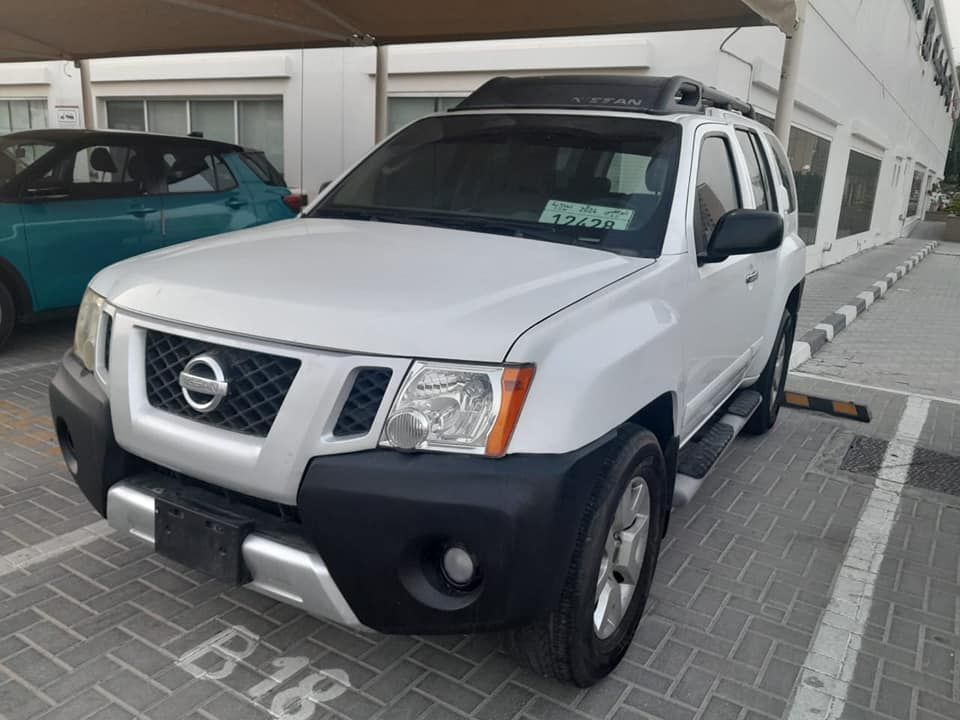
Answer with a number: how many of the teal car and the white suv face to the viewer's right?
0

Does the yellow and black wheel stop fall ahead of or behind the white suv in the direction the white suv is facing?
behind

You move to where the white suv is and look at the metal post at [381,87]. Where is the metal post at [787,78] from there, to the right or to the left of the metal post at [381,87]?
right

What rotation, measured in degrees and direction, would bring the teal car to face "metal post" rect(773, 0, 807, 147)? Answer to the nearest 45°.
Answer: approximately 135° to its left

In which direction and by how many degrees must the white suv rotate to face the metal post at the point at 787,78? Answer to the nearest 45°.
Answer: approximately 180°

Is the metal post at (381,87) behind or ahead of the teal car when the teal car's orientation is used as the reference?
behind

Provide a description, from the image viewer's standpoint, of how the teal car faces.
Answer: facing the viewer and to the left of the viewer

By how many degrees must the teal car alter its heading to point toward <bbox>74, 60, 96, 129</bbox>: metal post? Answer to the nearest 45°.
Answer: approximately 135° to its right

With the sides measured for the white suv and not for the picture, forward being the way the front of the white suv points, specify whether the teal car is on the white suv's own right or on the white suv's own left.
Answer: on the white suv's own right

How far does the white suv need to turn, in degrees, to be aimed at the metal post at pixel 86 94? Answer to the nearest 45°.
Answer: approximately 90° to its right

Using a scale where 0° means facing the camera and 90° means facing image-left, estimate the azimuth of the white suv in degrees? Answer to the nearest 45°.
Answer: approximately 45°

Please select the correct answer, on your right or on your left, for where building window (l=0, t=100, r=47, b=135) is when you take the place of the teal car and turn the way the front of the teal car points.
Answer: on your right

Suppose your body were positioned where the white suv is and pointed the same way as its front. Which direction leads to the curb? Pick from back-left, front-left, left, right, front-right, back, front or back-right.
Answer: back
